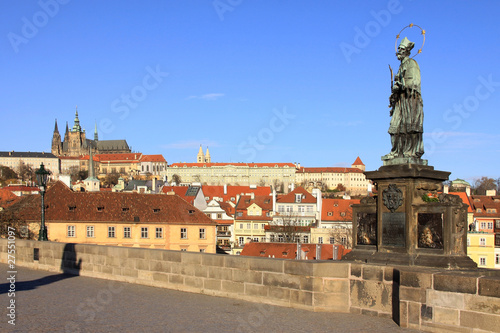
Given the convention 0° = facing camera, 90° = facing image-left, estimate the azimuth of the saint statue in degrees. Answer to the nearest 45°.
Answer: approximately 90°

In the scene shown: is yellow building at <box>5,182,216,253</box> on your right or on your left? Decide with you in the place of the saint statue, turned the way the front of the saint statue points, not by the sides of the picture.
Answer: on your right
